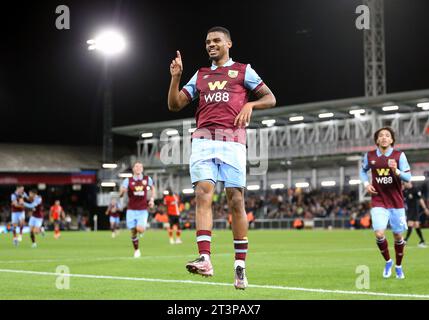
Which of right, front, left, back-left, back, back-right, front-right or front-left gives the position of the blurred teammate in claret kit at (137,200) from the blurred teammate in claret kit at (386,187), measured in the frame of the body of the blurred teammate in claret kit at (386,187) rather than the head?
back-right

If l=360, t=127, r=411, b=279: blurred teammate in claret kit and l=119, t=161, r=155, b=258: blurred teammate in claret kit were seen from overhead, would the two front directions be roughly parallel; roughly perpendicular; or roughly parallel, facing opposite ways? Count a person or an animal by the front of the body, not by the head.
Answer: roughly parallel

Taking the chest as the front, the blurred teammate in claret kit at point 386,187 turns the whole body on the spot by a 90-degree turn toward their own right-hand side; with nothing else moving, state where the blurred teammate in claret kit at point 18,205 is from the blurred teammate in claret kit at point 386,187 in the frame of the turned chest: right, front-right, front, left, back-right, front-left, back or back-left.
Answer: front-right

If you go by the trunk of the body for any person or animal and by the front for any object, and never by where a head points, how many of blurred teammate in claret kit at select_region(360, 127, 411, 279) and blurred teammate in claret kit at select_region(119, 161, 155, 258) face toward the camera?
2

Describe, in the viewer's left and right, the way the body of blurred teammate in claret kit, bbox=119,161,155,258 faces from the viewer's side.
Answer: facing the viewer

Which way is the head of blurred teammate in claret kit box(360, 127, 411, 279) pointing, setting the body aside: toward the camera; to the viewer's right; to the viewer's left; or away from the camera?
toward the camera

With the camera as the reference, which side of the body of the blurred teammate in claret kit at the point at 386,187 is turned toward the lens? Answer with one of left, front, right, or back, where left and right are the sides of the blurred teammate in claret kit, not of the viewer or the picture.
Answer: front

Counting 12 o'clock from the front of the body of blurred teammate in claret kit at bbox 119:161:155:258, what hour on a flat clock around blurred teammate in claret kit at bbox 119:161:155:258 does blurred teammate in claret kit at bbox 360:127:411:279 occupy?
blurred teammate in claret kit at bbox 360:127:411:279 is roughly at 11 o'clock from blurred teammate in claret kit at bbox 119:161:155:258.
